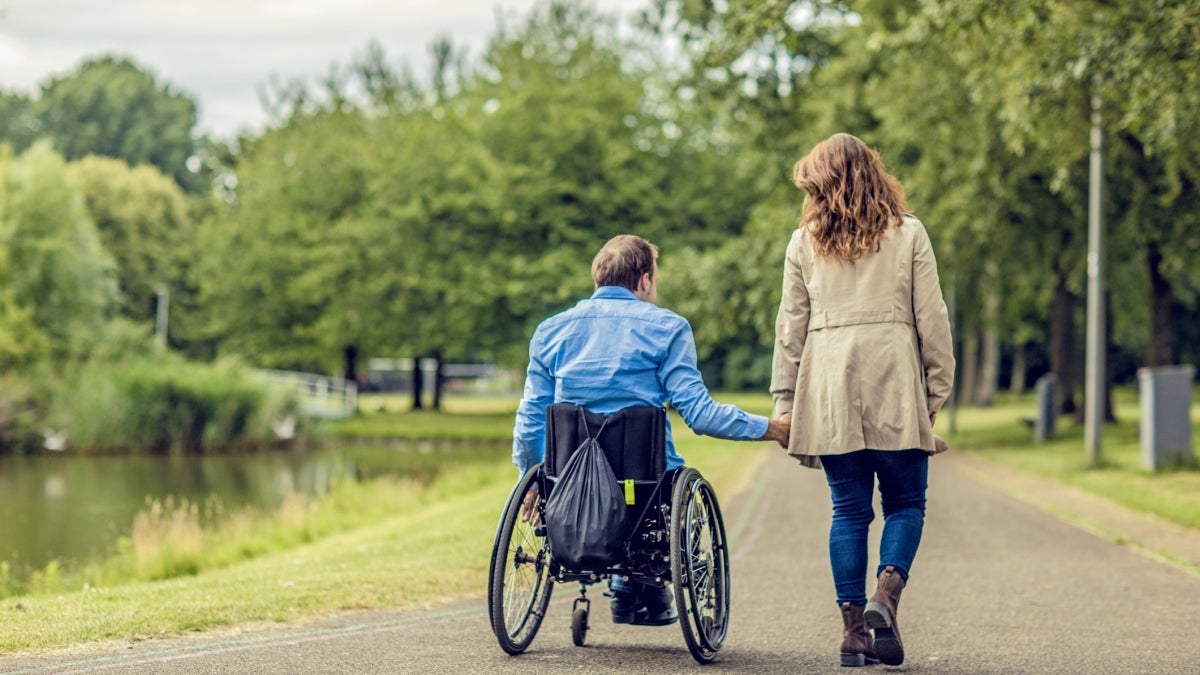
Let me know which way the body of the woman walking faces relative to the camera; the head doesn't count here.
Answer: away from the camera

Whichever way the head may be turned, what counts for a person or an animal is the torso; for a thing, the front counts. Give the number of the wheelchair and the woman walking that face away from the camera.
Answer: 2

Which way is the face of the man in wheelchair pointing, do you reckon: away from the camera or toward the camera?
away from the camera

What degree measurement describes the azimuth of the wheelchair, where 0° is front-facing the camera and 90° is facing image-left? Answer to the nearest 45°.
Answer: approximately 180°
